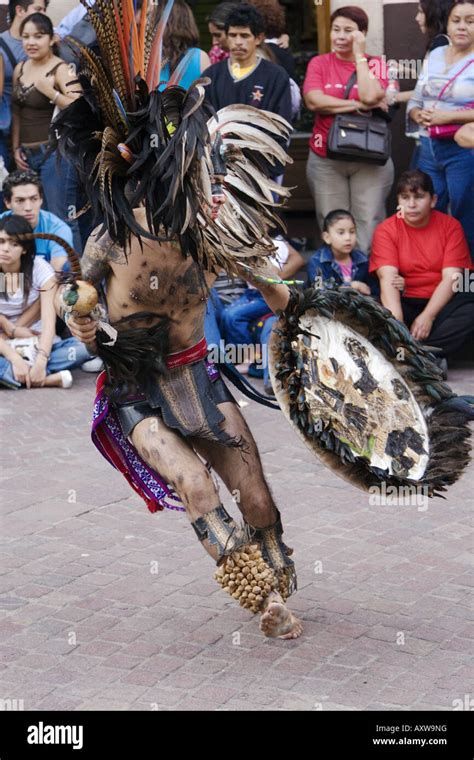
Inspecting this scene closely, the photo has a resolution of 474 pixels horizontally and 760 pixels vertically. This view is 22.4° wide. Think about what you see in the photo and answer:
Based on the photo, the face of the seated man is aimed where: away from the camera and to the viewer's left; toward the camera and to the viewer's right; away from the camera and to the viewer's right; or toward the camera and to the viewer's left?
toward the camera and to the viewer's right

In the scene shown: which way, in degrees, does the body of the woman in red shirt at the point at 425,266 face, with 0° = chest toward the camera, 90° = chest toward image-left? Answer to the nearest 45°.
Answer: approximately 0°

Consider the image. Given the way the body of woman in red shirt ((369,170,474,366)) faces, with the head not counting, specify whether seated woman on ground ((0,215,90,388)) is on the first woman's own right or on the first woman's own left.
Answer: on the first woman's own right

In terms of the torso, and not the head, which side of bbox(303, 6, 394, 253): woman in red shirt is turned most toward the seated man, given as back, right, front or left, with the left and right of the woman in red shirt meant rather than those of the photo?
right

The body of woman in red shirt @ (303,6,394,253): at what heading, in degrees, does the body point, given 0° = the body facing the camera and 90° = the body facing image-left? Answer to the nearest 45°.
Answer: approximately 0°

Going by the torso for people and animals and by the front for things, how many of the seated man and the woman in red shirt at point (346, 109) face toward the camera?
2

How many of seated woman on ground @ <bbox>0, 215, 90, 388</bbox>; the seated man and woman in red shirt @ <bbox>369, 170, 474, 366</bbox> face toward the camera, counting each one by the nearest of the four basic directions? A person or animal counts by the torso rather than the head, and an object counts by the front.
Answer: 3

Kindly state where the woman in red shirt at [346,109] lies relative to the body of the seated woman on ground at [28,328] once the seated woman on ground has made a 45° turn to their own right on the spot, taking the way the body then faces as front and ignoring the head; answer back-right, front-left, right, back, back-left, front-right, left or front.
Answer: back-left

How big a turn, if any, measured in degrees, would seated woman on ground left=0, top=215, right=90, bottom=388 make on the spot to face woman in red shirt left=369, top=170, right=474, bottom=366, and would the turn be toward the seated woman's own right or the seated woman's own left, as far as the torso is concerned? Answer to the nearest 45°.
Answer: approximately 90° to the seated woman's own left

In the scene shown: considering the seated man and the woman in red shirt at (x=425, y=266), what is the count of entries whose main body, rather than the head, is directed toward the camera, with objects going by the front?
2

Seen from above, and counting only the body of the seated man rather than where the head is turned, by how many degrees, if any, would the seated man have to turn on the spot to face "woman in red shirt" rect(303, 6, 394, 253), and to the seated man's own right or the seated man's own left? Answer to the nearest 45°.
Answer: approximately 90° to the seated man's own left
